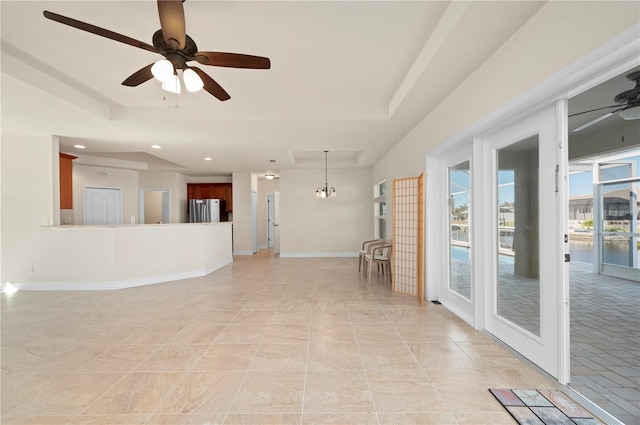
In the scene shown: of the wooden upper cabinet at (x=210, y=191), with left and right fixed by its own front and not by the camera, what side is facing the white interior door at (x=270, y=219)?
left

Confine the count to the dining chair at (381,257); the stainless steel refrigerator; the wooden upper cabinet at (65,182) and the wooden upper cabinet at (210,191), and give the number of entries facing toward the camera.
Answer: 2

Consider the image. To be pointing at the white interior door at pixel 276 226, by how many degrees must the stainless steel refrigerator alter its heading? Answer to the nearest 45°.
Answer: approximately 90° to its left

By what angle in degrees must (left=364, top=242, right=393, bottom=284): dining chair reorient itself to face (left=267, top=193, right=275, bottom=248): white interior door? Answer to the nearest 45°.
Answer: approximately 45° to its right

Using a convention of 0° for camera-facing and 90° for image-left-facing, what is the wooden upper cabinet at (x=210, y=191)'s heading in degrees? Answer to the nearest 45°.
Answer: approximately 0°

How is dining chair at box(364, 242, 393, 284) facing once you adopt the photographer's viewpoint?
facing to the left of the viewer

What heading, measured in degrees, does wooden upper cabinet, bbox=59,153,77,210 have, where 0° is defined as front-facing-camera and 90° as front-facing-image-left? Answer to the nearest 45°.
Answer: approximately 270°

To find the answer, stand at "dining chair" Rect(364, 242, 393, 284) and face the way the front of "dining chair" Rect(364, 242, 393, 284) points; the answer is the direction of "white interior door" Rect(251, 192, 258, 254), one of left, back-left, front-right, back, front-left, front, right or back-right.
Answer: front-right
